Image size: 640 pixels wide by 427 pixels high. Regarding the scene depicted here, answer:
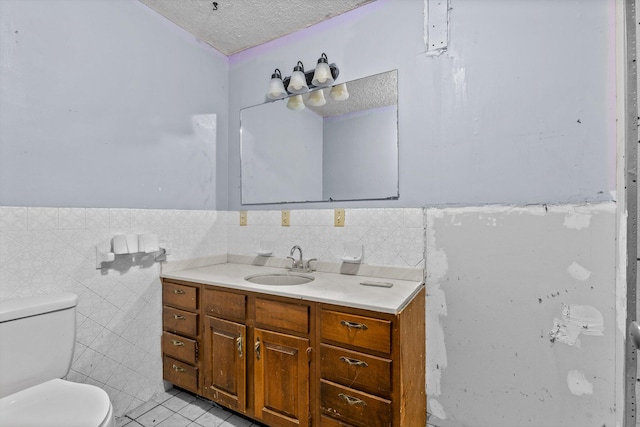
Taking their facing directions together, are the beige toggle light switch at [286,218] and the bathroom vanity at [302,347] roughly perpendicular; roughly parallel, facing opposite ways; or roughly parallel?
roughly parallel

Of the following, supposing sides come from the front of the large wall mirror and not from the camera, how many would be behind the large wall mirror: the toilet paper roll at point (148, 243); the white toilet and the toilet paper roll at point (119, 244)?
0

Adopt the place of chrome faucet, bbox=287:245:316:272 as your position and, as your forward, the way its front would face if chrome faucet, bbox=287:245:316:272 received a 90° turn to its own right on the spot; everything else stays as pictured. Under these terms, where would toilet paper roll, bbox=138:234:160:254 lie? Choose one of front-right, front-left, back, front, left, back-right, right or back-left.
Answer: front-left

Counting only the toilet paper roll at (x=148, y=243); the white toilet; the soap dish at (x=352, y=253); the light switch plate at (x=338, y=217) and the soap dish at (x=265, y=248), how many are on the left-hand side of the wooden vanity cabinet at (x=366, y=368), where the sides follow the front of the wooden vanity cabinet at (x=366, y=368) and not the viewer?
0

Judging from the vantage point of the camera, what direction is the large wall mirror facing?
facing the viewer and to the left of the viewer

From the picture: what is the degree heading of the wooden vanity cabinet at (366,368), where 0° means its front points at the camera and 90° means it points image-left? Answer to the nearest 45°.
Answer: approximately 45°

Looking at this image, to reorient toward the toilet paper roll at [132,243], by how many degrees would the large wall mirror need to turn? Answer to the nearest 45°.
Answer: approximately 45° to its right
